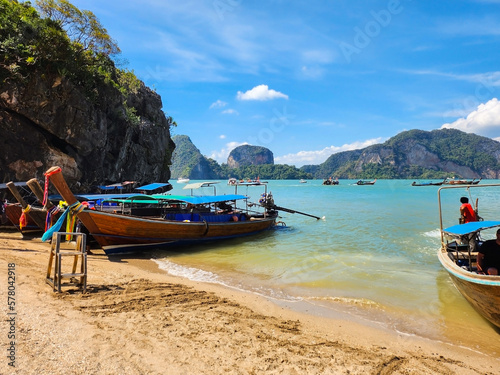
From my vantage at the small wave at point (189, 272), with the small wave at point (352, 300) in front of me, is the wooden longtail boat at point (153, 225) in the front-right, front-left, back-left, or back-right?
back-left

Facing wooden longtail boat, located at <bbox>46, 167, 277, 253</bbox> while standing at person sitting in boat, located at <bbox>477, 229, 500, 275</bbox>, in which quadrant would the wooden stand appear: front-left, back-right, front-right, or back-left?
front-left

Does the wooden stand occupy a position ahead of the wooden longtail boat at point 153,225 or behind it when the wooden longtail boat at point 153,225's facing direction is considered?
ahead

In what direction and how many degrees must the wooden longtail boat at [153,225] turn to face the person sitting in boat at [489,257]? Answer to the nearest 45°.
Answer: approximately 90° to its left

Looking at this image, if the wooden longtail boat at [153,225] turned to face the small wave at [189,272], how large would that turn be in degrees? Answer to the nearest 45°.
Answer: approximately 45° to its left

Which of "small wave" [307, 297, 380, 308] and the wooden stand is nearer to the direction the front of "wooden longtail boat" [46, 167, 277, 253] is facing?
the wooden stand

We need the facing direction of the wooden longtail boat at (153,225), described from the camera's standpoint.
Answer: facing the viewer and to the left of the viewer

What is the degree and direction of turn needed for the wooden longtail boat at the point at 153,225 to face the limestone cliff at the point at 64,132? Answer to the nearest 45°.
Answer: approximately 90° to its right

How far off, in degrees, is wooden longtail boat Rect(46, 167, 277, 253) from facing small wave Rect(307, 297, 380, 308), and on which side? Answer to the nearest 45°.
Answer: approximately 90° to its left
